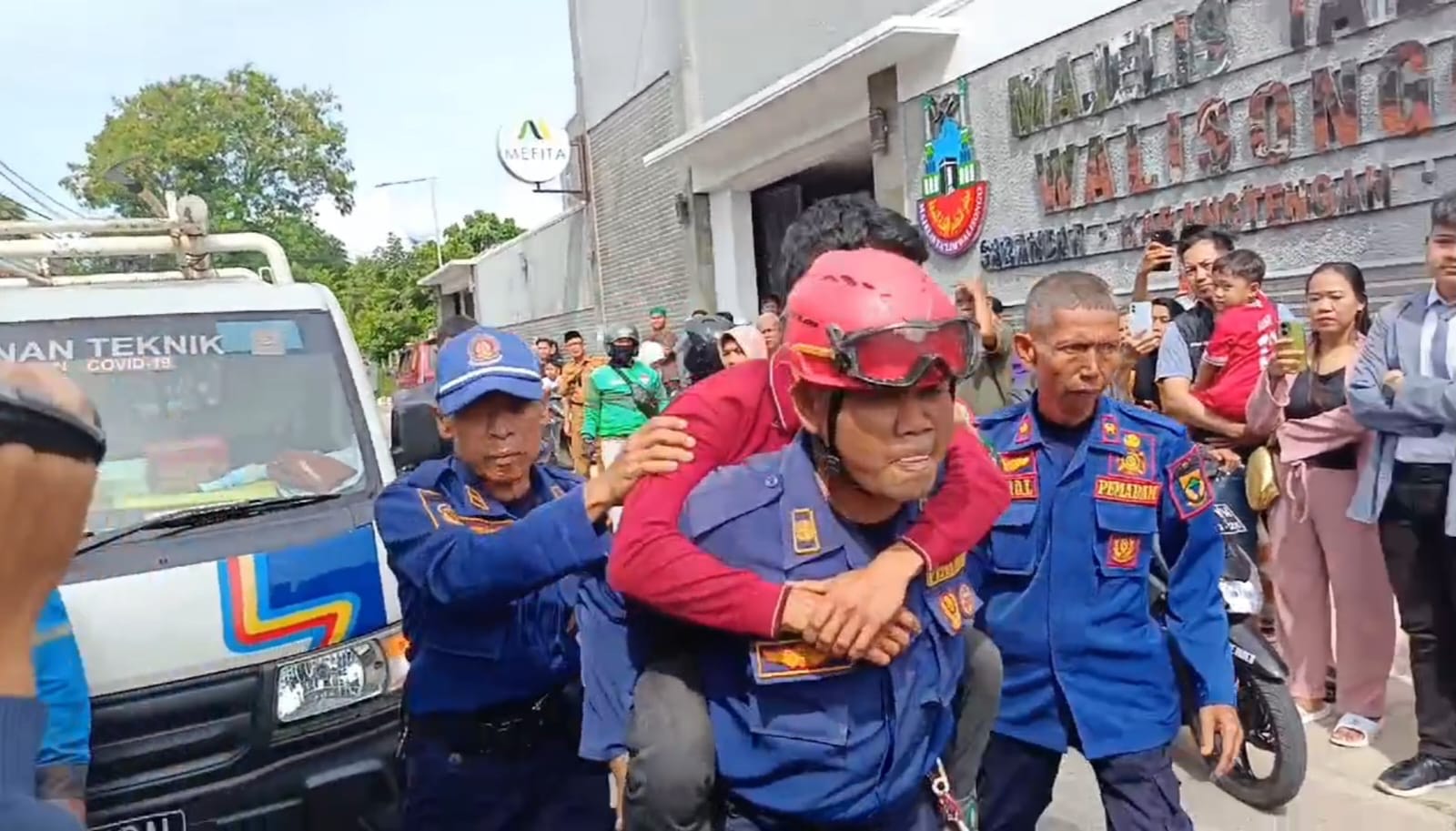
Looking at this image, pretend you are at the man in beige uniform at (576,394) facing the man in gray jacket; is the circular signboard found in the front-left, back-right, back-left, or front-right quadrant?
back-left

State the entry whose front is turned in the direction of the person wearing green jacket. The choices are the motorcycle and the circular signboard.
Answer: the circular signboard

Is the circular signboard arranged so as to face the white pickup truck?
yes

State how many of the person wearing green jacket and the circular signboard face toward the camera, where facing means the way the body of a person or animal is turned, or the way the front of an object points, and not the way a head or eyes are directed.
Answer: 2

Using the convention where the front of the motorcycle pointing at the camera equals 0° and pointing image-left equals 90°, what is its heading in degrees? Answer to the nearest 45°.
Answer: approximately 315°

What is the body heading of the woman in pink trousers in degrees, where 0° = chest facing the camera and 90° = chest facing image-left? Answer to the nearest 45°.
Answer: approximately 45°
